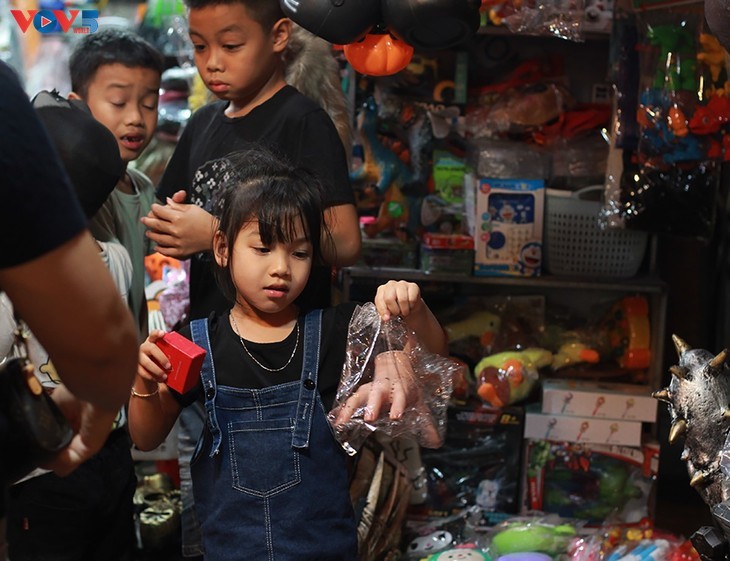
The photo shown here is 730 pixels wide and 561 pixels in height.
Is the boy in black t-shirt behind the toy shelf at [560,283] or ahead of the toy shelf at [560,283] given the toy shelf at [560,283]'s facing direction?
ahead

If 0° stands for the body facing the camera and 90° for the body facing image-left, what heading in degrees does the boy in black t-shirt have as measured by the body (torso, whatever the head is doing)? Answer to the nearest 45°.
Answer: approximately 45°

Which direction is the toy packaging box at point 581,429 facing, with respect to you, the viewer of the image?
facing the viewer

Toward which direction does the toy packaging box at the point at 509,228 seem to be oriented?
toward the camera

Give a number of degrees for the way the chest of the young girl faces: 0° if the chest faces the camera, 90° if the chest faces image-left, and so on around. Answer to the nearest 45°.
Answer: approximately 0°
